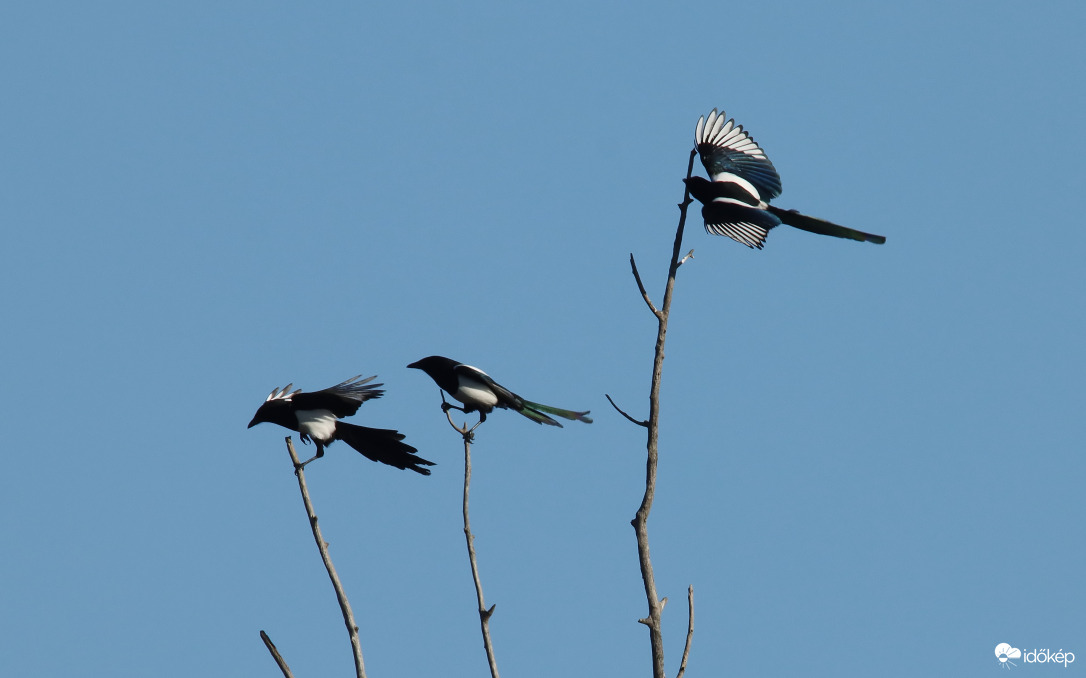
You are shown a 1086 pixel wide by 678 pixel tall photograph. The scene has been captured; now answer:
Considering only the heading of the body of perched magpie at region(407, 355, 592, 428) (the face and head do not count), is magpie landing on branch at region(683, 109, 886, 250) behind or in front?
behind

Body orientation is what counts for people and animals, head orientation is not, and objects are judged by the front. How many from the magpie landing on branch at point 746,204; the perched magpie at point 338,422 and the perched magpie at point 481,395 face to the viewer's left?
3

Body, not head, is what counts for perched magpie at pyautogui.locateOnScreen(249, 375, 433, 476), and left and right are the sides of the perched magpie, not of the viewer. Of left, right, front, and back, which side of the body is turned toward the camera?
left

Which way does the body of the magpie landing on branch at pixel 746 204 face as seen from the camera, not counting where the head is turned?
to the viewer's left

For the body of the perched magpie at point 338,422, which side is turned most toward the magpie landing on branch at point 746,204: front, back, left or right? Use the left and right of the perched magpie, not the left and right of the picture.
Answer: back

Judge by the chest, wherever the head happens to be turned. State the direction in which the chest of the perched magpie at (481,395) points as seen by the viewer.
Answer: to the viewer's left

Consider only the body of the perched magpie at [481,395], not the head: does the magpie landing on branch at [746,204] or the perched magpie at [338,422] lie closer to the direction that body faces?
the perched magpie

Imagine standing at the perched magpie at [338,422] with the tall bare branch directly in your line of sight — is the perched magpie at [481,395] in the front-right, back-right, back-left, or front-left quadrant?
front-left

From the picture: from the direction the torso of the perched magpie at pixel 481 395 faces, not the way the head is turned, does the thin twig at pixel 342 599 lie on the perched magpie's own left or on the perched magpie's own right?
on the perched magpie's own left

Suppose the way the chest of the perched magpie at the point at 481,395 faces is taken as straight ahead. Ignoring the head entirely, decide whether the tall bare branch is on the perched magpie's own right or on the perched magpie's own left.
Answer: on the perched magpie's own left
